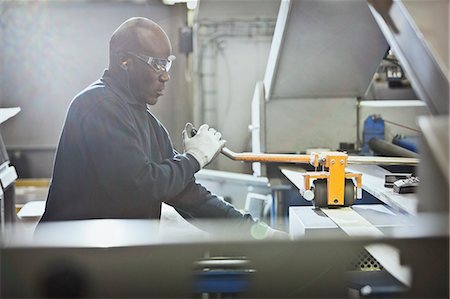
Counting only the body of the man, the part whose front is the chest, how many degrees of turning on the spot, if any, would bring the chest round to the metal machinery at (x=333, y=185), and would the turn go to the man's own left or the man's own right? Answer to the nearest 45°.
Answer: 0° — they already face it

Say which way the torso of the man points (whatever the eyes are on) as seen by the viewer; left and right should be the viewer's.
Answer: facing to the right of the viewer

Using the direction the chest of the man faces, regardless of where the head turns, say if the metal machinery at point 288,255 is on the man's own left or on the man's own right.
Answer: on the man's own right

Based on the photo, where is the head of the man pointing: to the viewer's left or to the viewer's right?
to the viewer's right
